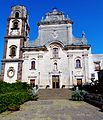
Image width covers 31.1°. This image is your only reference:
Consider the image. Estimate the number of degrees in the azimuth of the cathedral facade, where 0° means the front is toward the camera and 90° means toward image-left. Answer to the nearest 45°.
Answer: approximately 0°
